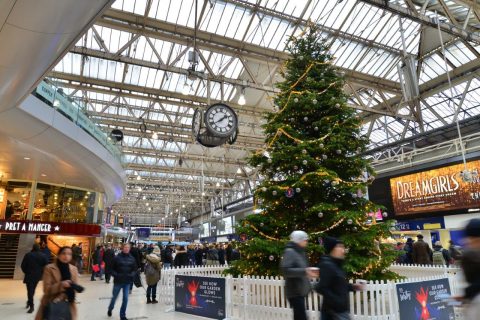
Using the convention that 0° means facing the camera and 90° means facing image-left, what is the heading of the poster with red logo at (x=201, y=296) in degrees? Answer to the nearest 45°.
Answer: approximately 45°

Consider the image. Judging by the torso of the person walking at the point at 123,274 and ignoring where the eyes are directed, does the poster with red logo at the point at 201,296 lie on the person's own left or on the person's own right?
on the person's own left

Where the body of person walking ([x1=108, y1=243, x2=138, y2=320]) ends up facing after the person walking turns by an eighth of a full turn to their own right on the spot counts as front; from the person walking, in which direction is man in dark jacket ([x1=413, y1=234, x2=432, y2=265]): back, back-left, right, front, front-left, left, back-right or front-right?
back-left
